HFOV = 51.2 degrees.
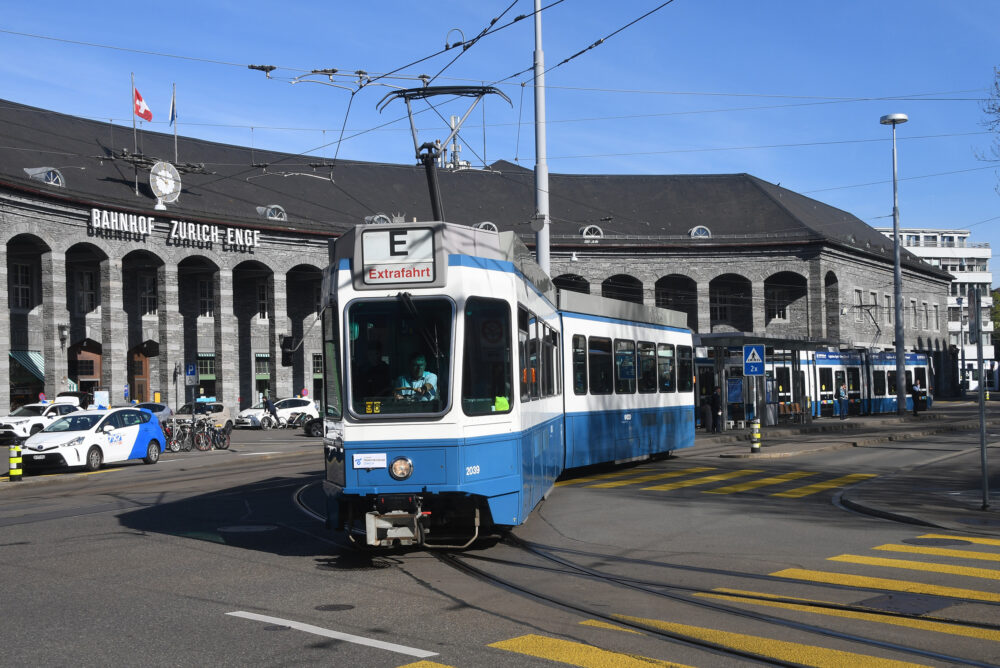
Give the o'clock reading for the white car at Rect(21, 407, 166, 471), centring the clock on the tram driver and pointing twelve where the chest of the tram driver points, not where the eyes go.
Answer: The white car is roughly at 5 o'clock from the tram driver.

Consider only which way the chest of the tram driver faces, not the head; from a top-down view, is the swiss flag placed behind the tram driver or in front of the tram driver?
behind

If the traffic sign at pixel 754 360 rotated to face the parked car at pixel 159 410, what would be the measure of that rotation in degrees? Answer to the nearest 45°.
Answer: approximately 90° to its right

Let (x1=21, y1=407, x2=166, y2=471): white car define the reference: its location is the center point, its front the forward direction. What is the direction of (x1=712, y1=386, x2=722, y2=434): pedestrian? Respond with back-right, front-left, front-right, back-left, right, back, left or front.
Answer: back-left

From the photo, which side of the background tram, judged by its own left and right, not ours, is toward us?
right

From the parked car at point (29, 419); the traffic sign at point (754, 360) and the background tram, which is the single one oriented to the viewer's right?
the background tram

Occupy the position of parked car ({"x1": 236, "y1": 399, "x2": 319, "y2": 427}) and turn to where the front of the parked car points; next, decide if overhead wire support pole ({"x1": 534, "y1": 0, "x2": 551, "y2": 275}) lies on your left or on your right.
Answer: on your left

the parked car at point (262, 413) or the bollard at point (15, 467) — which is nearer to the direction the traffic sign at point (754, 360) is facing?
the bollard

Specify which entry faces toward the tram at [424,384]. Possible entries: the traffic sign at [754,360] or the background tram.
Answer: the traffic sign

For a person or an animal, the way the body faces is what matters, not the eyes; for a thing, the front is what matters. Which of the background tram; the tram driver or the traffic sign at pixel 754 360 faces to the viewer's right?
the background tram

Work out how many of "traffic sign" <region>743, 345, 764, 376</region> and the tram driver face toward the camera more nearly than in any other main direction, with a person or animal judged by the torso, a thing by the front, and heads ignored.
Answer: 2

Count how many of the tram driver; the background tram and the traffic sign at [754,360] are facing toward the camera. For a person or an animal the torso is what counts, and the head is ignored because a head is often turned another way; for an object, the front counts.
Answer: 2

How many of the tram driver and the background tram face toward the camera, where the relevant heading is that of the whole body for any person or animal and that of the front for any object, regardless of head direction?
1

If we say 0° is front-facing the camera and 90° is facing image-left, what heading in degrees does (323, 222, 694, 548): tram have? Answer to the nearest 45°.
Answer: approximately 45°
